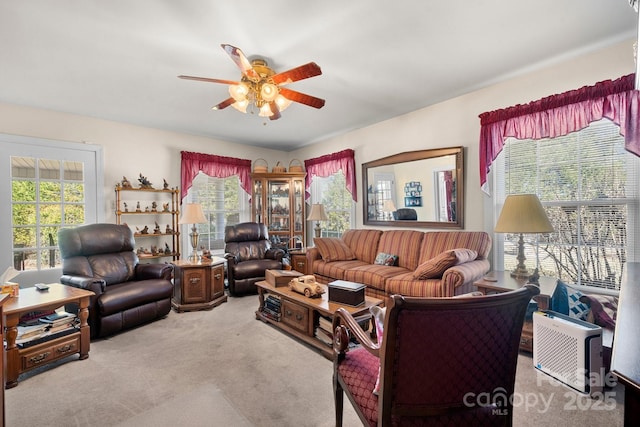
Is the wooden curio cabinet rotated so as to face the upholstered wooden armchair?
yes

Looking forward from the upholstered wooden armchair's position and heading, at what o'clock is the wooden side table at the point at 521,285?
The wooden side table is roughly at 2 o'clock from the upholstered wooden armchair.

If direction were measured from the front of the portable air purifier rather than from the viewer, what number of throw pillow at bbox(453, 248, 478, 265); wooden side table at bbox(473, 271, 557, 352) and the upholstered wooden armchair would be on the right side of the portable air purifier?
2

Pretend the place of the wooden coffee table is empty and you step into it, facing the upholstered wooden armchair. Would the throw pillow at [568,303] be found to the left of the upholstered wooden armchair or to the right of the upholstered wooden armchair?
left

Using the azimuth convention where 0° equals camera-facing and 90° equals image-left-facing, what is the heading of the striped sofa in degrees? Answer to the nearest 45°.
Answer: approximately 45°

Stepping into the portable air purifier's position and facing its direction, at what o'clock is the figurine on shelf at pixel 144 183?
The figurine on shelf is roughly at 1 o'clock from the portable air purifier.

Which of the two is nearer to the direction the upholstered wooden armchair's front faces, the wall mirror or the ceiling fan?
the ceiling fan

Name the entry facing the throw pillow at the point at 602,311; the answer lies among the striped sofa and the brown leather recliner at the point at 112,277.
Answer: the brown leather recliner

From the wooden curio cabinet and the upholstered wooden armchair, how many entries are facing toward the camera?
1

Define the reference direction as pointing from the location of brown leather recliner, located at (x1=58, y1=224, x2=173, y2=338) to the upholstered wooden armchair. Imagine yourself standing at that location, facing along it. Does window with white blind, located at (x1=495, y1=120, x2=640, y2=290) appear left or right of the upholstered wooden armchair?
left
